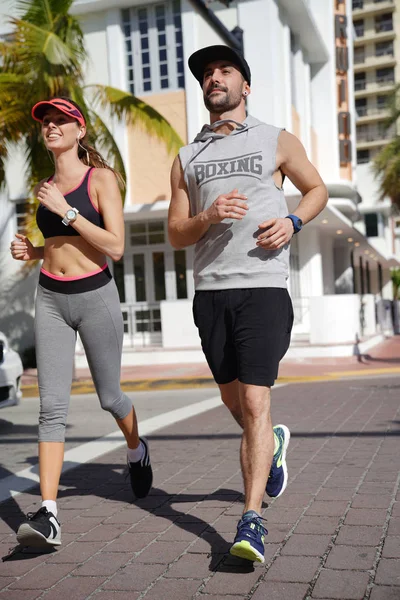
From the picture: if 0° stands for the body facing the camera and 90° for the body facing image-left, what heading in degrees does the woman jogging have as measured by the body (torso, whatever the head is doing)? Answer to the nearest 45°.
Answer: approximately 45°

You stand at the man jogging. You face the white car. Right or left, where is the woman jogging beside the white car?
left

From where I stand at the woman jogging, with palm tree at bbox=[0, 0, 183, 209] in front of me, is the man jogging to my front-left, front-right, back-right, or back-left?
back-right

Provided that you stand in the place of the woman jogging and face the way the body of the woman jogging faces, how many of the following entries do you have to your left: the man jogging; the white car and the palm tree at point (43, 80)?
1

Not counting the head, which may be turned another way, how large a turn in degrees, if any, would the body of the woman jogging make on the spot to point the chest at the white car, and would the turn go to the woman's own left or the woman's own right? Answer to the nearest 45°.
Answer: approximately 135° to the woman's own right

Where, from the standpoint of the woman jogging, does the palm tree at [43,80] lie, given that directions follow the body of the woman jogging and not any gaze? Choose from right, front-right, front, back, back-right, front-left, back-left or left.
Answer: back-right

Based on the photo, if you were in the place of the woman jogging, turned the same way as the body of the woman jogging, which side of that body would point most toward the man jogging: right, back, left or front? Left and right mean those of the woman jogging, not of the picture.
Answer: left
